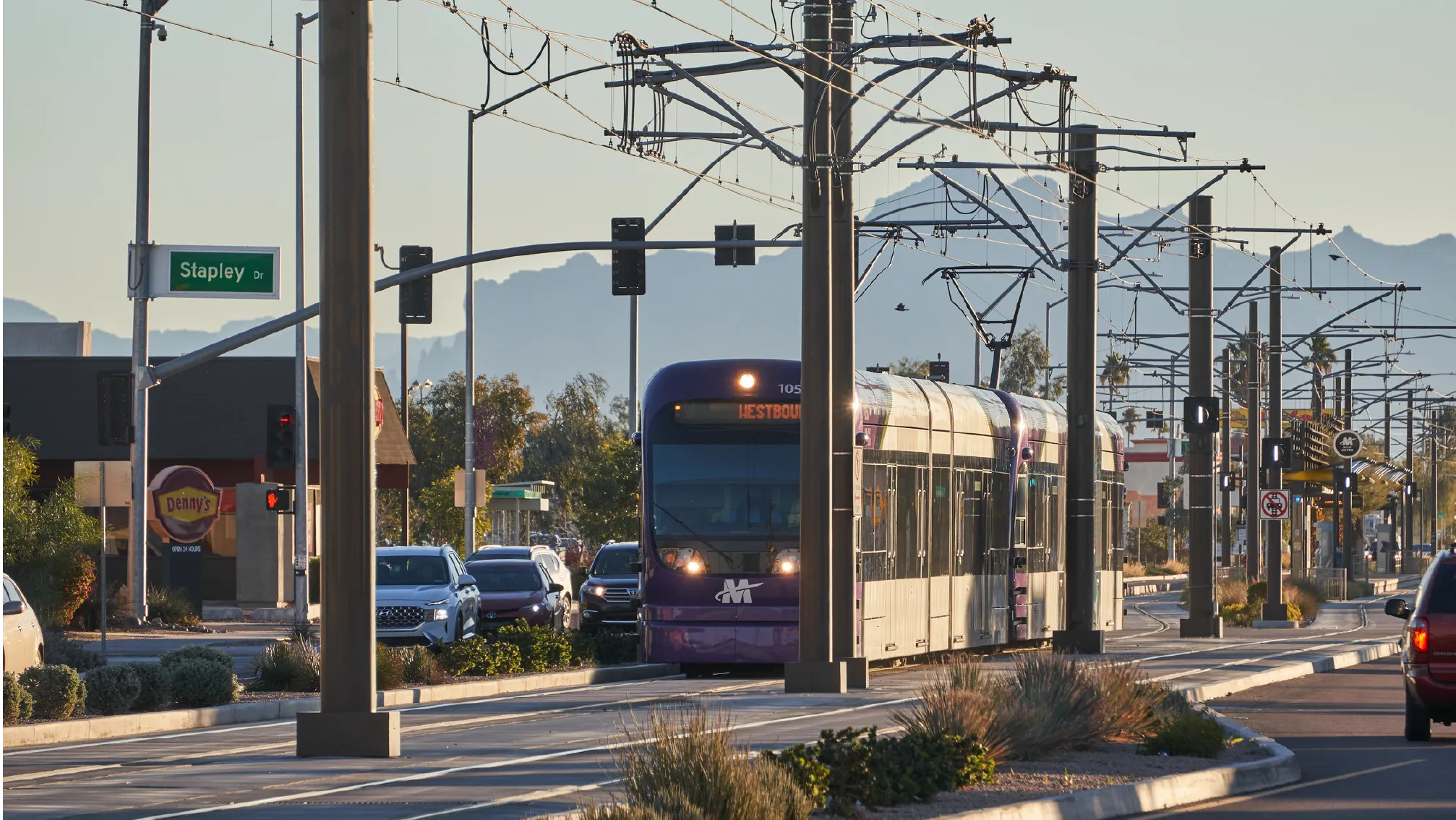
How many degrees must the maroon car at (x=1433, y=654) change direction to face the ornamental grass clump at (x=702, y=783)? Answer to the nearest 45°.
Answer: approximately 180°

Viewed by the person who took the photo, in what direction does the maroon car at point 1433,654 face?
facing away from the viewer

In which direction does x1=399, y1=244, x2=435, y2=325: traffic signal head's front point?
away from the camera

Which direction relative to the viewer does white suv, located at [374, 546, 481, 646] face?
toward the camera

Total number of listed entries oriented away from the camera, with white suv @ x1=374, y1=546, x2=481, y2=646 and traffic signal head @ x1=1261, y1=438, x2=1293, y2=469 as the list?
0

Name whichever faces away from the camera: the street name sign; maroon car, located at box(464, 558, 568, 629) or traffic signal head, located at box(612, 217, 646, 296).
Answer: the traffic signal head

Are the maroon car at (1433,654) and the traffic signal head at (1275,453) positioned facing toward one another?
yes

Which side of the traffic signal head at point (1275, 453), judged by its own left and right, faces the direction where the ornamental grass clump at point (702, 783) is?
front

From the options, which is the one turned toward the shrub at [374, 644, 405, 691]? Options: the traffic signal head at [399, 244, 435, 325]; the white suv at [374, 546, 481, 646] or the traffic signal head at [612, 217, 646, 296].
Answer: the white suv

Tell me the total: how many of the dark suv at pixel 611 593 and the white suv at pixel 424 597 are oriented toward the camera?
2

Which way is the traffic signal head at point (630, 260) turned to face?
away from the camera

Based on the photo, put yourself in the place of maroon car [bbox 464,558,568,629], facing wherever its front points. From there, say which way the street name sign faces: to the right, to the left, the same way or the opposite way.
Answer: the same way

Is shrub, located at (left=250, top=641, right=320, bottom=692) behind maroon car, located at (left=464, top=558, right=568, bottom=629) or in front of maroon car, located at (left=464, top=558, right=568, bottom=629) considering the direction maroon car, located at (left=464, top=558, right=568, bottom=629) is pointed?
in front

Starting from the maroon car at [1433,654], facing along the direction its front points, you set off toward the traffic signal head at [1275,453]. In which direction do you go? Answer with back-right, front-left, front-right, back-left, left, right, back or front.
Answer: front
